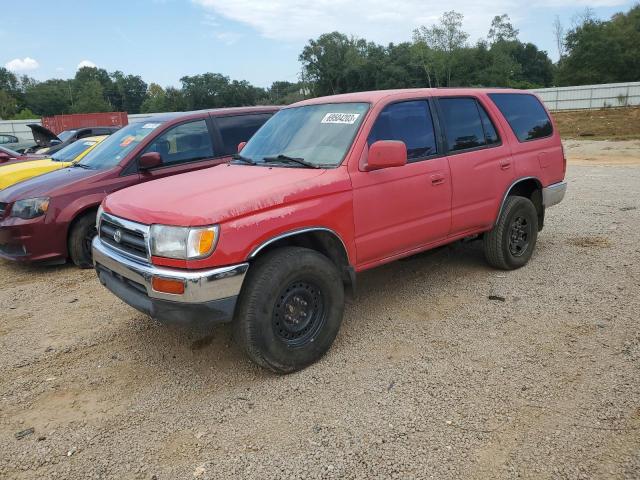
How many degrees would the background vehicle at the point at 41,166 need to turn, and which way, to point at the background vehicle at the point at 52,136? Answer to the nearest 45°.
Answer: approximately 135° to its right

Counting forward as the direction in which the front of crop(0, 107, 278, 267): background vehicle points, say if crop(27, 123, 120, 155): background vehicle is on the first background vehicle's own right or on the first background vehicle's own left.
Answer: on the first background vehicle's own right

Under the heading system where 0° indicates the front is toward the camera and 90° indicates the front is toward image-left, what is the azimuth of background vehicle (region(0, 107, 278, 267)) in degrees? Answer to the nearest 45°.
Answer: approximately 45°

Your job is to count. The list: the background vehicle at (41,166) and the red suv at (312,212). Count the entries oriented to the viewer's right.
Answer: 0

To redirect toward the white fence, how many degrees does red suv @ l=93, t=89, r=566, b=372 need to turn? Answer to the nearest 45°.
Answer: approximately 180°

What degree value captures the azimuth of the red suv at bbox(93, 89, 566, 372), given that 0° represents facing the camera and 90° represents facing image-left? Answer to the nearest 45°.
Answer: approximately 45°

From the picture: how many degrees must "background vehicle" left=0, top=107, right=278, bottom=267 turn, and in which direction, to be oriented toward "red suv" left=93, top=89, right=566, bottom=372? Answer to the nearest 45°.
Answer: approximately 90° to its left

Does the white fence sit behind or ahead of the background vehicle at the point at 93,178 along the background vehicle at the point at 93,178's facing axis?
behind

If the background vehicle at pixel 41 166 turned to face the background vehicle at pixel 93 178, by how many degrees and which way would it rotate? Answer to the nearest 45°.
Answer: approximately 45° to its left

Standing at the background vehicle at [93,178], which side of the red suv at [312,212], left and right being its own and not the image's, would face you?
right
